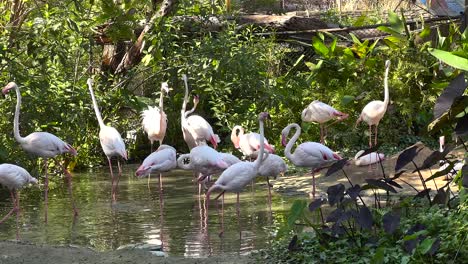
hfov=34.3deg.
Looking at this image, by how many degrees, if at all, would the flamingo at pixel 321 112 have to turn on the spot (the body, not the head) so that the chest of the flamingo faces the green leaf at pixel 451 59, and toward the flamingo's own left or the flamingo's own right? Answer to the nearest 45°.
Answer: approximately 90° to the flamingo's own left

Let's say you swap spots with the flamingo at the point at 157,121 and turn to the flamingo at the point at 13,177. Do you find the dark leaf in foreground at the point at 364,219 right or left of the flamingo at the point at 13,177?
left

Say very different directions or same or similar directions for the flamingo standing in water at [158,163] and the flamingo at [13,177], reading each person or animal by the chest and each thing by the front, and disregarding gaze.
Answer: very different directions

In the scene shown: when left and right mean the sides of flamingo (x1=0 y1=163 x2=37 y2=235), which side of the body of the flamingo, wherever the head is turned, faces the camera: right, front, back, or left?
left

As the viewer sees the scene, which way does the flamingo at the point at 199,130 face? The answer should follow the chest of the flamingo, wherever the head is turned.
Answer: to the viewer's left

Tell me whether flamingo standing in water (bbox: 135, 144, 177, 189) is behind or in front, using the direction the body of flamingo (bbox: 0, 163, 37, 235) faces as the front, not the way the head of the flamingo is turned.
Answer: behind

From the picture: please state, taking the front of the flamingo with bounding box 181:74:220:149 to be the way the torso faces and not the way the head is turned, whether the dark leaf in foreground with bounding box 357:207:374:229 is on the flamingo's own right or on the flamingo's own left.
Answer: on the flamingo's own left

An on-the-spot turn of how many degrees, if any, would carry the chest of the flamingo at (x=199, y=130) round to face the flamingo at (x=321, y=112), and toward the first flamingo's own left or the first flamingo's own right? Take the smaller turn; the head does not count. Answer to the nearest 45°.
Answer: approximately 135° to the first flamingo's own right
